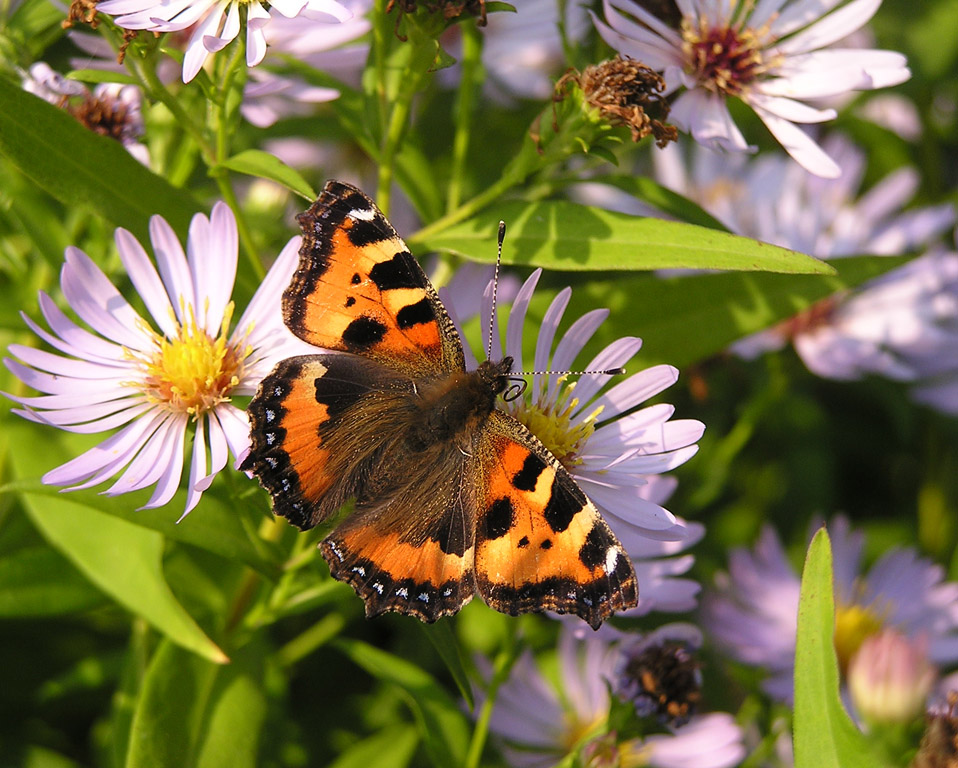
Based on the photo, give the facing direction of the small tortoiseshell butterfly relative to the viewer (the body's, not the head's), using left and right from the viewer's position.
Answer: facing away from the viewer and to the right of the viewer
